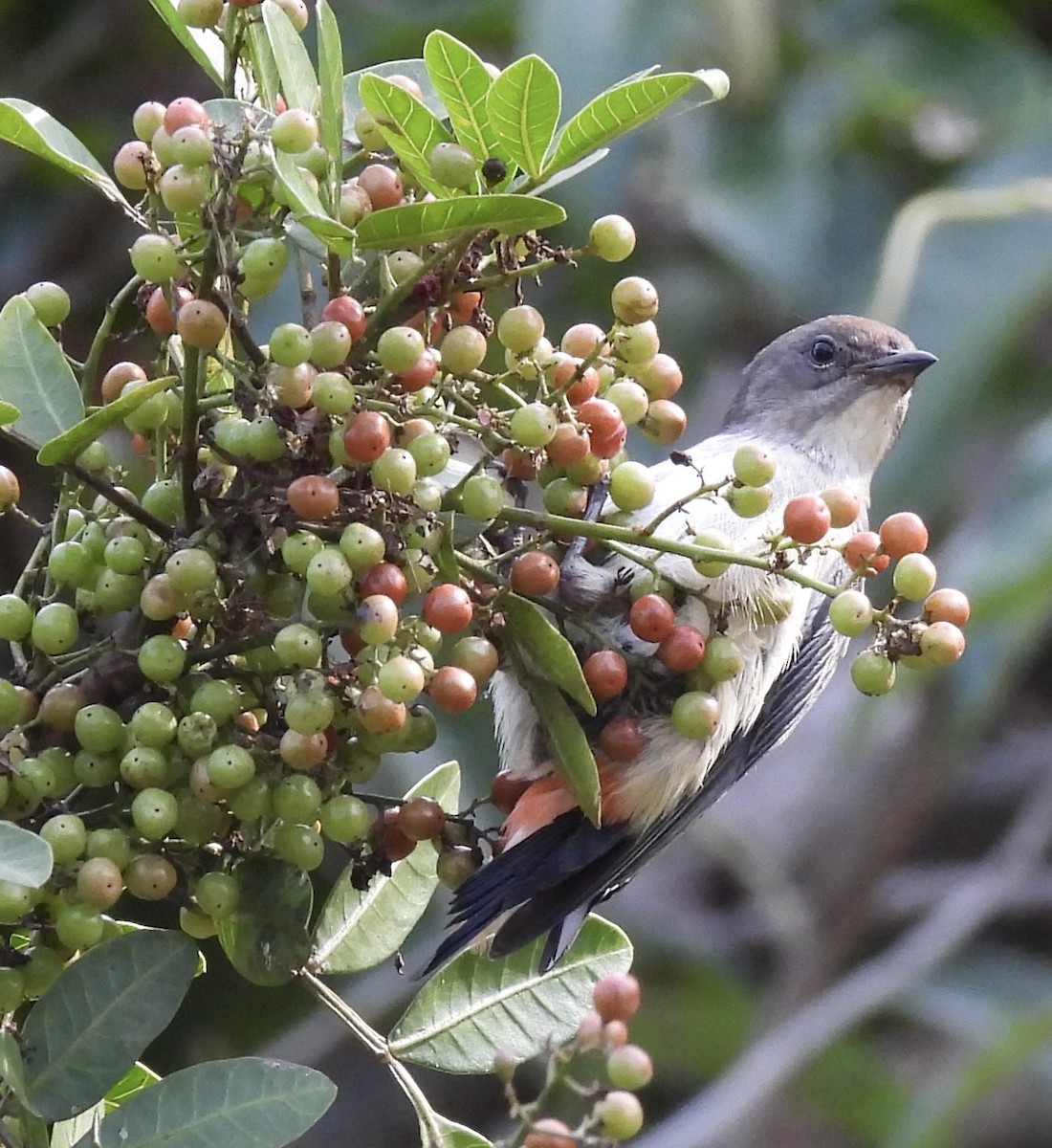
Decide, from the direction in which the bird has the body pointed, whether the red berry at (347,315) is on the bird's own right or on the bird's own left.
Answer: on the bird's own right

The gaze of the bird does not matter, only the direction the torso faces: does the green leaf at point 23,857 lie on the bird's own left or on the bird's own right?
on the bird's own right

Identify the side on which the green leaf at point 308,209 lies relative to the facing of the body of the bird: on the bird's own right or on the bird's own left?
on the bird's own right

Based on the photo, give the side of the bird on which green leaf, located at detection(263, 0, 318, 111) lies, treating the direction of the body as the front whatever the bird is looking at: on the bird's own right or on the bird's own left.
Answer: on the bird's own right
